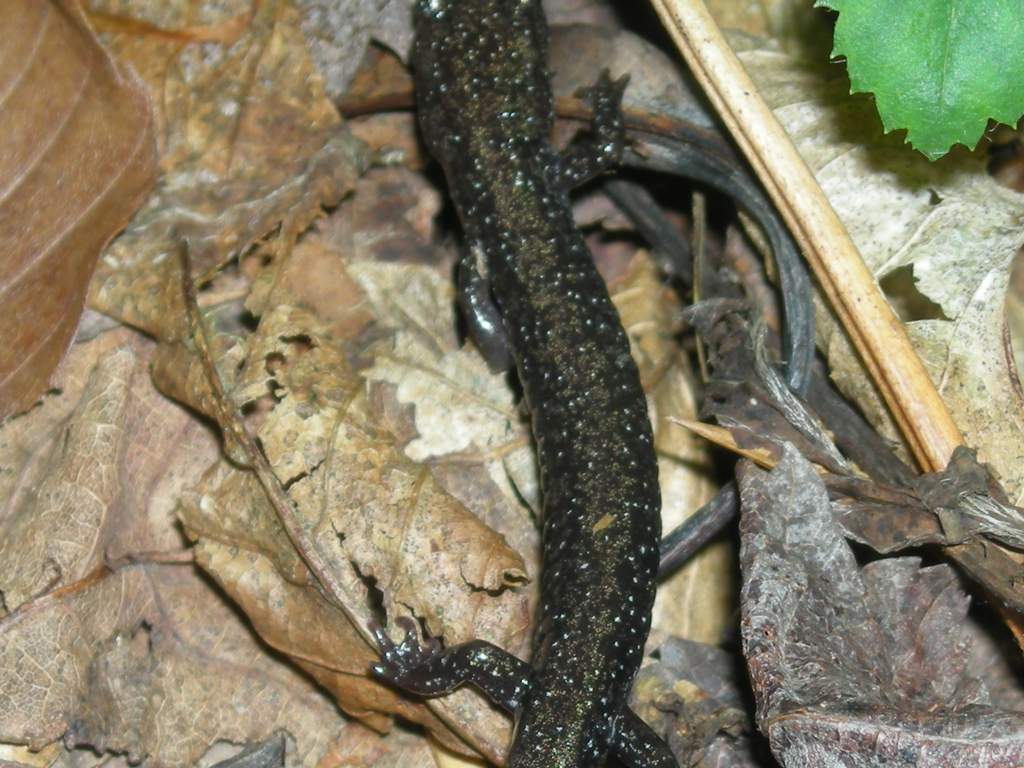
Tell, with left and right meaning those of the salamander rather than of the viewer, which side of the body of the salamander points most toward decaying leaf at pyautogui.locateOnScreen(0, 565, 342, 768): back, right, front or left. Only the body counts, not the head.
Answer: left

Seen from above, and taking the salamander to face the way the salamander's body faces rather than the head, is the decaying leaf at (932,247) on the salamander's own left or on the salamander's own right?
on the salamander's own right

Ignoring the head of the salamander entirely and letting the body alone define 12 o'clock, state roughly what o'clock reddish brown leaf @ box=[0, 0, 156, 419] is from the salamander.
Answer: The reddish brown leaf is roughly at 10 o'clock from the salamander.

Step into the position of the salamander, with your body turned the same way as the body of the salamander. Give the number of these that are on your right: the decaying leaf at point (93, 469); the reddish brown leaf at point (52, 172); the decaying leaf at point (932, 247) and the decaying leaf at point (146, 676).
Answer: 1

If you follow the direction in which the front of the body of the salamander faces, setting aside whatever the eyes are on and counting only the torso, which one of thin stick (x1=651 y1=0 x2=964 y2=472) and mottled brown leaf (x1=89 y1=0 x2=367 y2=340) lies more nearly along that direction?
the mottled brown leaf

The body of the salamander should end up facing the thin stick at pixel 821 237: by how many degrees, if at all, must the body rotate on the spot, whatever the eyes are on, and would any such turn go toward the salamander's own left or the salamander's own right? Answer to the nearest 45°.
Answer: approximately 90° to the salamander's own right

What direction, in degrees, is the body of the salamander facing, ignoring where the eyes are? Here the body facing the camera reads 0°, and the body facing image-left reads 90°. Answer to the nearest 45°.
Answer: approximately 180°

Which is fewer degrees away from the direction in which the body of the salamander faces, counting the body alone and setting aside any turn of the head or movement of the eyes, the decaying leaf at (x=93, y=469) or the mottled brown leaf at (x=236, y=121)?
the mottled brown leaf

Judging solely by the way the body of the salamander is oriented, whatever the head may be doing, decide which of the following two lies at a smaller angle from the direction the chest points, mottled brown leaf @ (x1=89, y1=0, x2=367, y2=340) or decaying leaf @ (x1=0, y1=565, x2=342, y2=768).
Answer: the mottled brown leaf

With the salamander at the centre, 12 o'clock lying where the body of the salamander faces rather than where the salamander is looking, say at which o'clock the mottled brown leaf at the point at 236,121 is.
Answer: The mottled brown leaf is roughly at 11 o'clock from the salamander.
